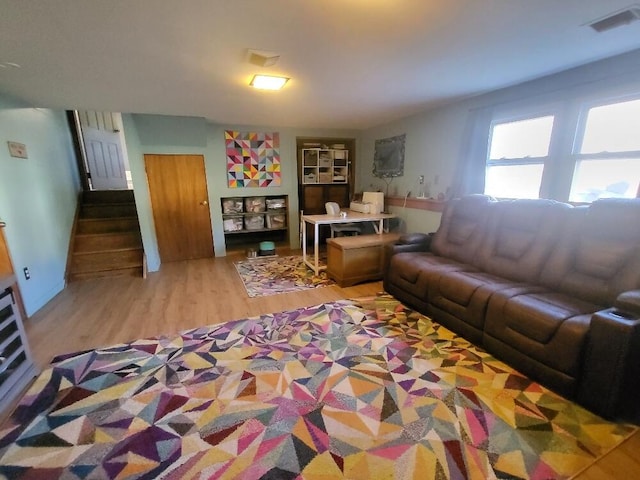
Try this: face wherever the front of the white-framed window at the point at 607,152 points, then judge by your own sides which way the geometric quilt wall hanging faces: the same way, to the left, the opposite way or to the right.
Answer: to the left

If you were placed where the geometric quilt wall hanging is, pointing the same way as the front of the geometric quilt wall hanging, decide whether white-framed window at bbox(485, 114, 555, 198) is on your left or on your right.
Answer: on your left

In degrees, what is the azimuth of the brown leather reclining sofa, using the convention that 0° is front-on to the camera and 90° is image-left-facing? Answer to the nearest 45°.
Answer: approximately 45°

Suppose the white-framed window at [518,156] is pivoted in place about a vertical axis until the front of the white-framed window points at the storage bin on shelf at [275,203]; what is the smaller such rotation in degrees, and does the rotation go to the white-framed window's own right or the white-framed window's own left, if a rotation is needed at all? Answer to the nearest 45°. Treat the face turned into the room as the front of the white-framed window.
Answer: approximately 45° to the white-framed window's own right

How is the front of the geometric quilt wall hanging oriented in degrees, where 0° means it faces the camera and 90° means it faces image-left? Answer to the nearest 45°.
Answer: approximately 0°

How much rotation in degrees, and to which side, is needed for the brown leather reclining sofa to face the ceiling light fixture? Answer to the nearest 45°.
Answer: approximately 45° to its right
